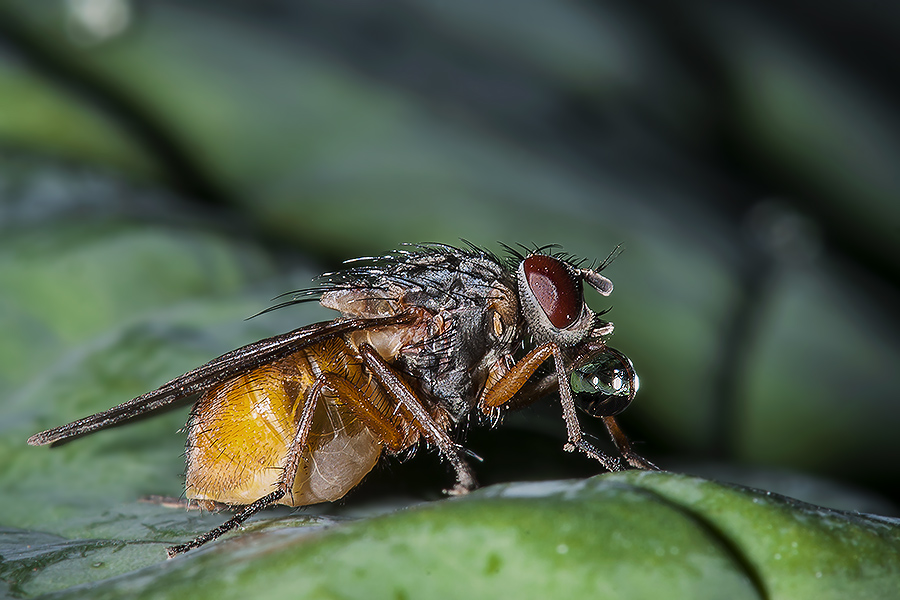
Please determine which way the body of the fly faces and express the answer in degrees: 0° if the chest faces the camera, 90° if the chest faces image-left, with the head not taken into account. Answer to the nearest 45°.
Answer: approximately 270°
